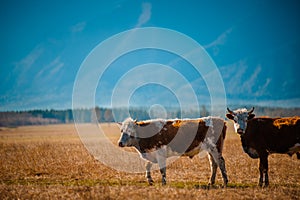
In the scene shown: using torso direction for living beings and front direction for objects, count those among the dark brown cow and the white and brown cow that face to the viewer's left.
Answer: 2

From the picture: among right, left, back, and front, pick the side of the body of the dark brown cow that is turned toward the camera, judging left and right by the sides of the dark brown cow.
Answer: left

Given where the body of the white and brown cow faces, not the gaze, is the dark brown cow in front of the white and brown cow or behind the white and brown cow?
behind

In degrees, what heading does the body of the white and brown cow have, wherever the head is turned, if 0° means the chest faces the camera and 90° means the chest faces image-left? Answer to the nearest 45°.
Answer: approximately 90°

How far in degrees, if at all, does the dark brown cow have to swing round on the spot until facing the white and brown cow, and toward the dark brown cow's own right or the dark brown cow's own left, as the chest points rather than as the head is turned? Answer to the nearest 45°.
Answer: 0° — it already faces it
